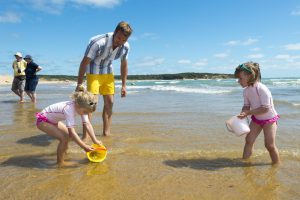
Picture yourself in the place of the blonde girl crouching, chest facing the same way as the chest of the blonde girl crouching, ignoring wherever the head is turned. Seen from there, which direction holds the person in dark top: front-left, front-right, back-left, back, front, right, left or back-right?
left

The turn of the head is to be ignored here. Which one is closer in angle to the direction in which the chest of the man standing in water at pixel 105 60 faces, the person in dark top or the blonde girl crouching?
the blonde girl crouching

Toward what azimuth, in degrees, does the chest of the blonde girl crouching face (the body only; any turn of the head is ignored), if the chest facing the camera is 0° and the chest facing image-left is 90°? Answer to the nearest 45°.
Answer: approximately 270°

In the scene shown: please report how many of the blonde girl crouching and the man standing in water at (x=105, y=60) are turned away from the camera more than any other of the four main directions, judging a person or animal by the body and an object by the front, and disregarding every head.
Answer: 0

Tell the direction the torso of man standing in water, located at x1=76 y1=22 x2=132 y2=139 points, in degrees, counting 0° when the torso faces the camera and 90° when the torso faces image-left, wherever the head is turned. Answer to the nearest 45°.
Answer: approximately 315°

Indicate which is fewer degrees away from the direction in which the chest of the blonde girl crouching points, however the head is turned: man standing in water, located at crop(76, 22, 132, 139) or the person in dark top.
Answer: the man standing in water

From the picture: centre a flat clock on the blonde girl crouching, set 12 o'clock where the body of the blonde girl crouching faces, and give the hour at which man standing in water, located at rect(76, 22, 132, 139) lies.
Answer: The man standing in water is roughly at 10 o'clock from the blonde girl crouching.

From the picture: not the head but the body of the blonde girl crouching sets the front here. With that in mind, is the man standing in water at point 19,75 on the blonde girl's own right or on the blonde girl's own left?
on the blonde girl's own left
